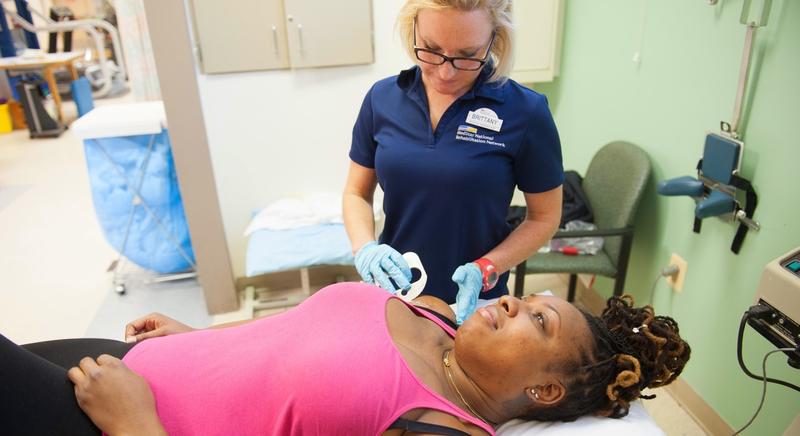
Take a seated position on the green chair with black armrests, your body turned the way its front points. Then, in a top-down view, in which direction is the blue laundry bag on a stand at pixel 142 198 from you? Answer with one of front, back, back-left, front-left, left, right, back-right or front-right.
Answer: front-right

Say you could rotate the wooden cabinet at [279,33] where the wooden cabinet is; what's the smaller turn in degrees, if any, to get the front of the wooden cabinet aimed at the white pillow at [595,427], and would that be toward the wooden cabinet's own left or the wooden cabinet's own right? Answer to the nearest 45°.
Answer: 0° — it already faces it

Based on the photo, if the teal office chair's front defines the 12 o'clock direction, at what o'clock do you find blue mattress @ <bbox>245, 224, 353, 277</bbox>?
The blue mattress is roughly at 1 o'clock from the teal office chair.

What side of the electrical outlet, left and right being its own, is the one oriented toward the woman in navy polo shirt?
front

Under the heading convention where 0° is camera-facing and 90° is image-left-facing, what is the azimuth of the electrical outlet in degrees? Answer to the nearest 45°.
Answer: approximately 45°

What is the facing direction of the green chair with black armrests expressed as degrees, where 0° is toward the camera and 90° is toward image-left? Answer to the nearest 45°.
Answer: approximately 45°

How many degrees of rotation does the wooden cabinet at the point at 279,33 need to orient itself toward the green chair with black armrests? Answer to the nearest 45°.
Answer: approximately 45° to its left

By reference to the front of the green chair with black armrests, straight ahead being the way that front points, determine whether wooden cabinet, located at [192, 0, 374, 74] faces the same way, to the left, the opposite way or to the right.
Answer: to the left

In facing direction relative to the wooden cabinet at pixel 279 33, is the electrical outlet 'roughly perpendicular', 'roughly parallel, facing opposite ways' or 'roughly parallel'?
roughly perpendicular

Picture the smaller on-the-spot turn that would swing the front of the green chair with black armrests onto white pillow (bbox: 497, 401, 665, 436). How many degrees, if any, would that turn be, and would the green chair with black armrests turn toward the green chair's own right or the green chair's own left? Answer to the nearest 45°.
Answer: approximately 45° to the green chair's own left
